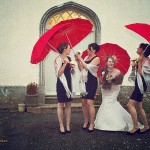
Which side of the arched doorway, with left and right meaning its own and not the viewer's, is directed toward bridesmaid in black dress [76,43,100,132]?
front

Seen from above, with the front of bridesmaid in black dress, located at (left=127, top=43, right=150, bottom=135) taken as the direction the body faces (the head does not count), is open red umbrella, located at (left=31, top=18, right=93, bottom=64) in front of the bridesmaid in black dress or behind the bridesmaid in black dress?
in front

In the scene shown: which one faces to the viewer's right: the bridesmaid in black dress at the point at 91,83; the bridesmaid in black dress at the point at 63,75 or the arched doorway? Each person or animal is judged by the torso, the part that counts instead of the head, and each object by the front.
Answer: the bridesmaid in black dress at the point at 63,75

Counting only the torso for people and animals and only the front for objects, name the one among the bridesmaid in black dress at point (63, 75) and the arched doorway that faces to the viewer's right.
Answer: the bridesmaid in black dress

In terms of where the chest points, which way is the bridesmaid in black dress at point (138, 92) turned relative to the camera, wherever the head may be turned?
to the viewer's left

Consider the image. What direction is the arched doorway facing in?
toward the camera

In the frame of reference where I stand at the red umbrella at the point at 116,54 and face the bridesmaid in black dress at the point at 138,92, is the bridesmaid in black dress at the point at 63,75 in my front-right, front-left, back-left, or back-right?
back-right

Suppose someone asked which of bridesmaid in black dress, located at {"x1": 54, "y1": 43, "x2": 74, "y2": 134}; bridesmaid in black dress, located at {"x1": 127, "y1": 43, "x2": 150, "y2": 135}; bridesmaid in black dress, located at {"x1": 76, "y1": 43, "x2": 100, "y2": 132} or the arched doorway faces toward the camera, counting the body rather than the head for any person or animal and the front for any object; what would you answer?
the arched doorway

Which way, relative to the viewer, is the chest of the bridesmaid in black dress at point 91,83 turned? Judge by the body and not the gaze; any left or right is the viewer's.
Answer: facing to the left of the viewer

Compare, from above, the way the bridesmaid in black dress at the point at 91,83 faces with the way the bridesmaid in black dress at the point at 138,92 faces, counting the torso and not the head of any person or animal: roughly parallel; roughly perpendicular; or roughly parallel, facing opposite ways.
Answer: roughly parallel

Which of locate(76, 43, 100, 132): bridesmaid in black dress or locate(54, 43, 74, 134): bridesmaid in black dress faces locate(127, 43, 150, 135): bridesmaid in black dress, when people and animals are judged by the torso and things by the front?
locate(54, 43, 74, 134): bridesmaid in black dress

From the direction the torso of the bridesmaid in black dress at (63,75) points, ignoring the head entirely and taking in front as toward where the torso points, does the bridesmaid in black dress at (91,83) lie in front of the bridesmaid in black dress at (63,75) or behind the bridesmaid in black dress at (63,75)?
in front

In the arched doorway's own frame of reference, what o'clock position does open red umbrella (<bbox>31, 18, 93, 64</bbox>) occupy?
The open red umbrella is roughly at 12 o'clock from the arched doorway.

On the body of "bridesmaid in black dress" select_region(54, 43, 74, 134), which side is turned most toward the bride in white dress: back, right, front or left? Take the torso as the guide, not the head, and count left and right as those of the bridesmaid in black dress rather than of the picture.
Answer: front
